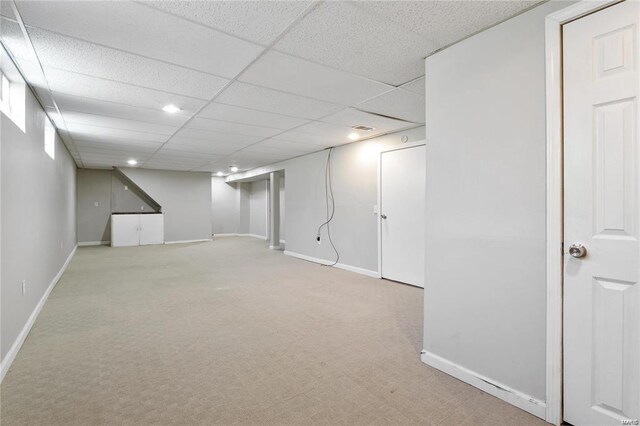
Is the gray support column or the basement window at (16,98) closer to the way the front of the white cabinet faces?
the basement window

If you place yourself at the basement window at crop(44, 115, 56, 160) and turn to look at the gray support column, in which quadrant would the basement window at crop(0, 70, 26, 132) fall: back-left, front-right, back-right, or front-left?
back-right

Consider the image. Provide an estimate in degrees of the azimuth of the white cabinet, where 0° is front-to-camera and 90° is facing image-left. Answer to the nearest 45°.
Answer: approximately 0°

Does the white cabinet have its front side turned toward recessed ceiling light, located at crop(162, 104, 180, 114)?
yes

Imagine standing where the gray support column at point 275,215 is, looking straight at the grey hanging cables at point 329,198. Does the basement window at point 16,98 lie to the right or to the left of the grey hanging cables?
right

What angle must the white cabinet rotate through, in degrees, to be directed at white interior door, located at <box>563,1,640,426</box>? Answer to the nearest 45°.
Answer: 0° — it already faces it

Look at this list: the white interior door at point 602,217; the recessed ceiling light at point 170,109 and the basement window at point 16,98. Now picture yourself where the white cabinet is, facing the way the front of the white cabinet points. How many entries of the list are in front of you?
3

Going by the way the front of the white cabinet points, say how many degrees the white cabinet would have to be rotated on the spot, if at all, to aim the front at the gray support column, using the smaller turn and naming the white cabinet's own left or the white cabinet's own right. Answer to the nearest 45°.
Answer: approximately 45° to the white cabinet's own left

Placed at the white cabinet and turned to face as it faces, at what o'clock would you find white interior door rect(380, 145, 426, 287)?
The white interior door is roughly at 11 o'clock from the white cabinet.

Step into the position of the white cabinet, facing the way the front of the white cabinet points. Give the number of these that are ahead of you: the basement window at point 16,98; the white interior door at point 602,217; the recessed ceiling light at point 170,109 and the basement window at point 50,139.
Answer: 4
